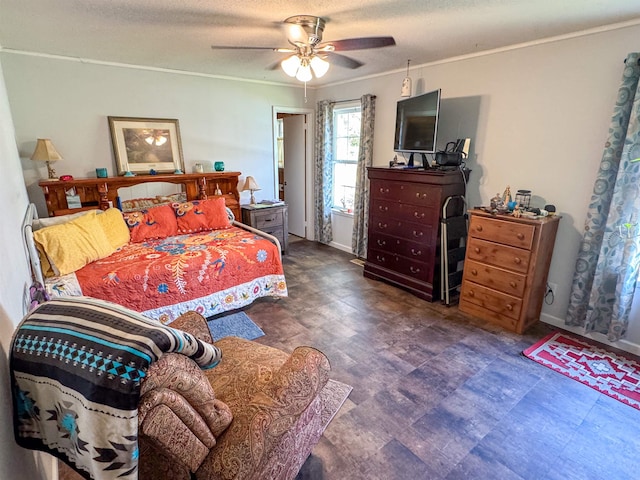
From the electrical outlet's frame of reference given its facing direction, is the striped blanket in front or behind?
in front

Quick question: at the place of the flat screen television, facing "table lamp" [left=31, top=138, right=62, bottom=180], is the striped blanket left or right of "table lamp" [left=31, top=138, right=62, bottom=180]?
left

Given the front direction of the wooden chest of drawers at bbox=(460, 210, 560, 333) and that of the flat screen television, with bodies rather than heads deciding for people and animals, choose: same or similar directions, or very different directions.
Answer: same or similar directions

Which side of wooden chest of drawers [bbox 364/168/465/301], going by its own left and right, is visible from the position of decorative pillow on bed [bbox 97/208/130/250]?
front

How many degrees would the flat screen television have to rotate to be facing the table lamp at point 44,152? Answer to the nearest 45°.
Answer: approximately 45° to its right

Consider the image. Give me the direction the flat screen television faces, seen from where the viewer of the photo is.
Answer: facing the viewer and to the left of the viewer

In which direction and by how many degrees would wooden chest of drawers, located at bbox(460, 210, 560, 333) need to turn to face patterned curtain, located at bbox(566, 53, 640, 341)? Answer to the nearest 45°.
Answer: approximately 135° to its left

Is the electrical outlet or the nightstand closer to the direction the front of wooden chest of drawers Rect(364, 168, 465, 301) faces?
the nightstand

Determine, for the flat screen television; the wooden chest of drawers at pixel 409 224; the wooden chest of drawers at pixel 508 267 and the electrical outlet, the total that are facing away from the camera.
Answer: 0

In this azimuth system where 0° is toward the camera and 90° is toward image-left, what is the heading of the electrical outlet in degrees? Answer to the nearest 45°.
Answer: approximately 45°

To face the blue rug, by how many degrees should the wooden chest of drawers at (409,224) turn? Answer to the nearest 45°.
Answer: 0° — it already faces it

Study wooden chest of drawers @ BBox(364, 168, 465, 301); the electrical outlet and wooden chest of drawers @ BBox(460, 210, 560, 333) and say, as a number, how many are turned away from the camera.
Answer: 0

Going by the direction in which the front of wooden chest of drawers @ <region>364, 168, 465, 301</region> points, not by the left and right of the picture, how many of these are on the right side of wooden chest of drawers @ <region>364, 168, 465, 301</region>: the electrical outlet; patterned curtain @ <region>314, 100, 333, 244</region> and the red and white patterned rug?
1

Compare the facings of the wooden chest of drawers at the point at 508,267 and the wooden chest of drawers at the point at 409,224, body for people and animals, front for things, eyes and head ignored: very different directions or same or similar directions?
same or similar directions

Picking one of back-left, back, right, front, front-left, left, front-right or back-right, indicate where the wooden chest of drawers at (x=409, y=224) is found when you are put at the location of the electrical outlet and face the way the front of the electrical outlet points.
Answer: front-right

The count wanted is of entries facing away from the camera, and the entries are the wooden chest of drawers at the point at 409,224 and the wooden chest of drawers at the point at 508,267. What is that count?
0

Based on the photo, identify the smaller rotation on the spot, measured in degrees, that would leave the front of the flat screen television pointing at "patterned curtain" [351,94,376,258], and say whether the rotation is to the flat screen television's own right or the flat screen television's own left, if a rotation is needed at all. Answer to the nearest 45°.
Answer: approximately 90° to the flat screen television's own right

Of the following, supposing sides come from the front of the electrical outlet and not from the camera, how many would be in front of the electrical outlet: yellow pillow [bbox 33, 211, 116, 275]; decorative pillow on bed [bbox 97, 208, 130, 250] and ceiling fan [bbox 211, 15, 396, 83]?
3
